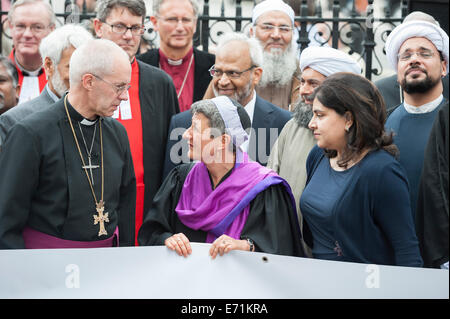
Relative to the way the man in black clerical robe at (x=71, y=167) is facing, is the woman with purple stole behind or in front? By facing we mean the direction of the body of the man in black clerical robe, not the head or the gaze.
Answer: in front

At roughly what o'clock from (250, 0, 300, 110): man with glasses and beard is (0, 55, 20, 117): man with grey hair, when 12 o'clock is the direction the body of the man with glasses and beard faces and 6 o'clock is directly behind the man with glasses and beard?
The man with grey hair is roughly at 2 o'clock from the man with glasses and beard.

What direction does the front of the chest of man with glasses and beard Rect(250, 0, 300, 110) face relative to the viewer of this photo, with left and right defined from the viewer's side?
facing the viewer

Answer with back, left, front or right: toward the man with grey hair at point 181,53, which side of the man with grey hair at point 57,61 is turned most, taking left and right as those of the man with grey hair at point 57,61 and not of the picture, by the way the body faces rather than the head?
left

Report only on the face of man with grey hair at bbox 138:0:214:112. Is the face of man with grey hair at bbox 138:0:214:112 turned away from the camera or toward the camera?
toward the camera

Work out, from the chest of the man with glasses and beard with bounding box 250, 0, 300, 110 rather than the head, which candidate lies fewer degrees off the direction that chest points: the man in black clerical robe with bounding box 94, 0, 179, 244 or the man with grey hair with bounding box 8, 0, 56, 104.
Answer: the man in black clerical robe

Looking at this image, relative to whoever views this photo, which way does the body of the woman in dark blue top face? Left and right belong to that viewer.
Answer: facing the viewer and to the left of the viewer

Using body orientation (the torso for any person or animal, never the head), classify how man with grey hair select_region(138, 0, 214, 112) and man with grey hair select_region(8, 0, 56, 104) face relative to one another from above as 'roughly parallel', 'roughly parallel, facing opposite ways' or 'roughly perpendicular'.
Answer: roughly parallel

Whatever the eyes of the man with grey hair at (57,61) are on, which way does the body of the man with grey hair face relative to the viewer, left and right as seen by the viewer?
facing the viewer and to the right of the viewer

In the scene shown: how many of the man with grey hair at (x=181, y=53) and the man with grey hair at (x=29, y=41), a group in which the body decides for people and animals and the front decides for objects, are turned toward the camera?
2

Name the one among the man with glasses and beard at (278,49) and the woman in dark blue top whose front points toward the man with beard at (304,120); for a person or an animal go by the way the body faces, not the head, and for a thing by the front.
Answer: the man with glasses and beard

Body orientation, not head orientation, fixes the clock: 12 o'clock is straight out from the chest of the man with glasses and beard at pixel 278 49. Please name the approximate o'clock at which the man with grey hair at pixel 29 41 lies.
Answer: The man with grey hair is roughly at 3 o'clock from the man with glasses and beard.

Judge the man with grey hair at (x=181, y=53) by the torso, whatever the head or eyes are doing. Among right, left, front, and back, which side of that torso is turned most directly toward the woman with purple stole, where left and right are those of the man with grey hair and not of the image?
front

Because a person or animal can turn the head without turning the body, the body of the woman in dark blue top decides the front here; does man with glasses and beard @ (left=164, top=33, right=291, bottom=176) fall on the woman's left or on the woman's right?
on the woman's right

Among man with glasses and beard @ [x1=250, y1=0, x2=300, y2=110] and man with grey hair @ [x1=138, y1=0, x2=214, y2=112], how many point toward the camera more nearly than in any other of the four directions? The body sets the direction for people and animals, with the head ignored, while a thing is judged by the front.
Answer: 2
